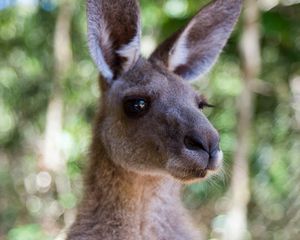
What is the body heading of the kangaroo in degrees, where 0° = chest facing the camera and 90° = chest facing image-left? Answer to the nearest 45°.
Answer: approximately 315°

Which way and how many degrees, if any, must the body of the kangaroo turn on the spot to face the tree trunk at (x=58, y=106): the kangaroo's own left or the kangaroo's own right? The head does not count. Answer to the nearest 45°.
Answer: approximately 135° to the kangaroo's own left

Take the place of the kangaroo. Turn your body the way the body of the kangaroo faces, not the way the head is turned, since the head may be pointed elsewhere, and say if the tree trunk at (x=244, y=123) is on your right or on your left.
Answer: on your left
